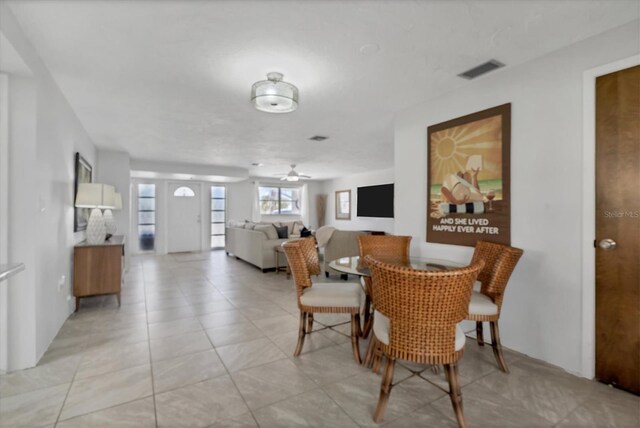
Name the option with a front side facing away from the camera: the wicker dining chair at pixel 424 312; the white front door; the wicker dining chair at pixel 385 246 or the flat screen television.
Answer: the wicker dining chair at pixel 424 312

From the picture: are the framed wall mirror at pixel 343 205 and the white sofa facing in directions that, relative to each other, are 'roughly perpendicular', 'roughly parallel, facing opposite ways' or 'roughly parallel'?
roughly parallel, facing opposite ways

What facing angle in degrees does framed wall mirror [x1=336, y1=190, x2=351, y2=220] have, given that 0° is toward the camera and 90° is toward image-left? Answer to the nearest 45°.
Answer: approximately 45°

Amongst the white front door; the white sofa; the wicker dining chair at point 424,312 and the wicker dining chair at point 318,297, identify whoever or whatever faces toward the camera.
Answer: the white front door

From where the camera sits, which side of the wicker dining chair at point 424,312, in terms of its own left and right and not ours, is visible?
back

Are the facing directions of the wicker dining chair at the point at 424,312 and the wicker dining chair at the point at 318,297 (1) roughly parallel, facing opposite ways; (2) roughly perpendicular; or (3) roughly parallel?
roughly perpendicular

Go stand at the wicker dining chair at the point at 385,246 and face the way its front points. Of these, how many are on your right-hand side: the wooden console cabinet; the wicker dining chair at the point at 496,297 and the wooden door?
1

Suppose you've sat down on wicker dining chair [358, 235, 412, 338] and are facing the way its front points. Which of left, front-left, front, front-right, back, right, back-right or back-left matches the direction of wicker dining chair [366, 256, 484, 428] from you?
front

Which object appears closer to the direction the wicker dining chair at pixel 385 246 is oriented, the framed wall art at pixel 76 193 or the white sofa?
the framed wall art

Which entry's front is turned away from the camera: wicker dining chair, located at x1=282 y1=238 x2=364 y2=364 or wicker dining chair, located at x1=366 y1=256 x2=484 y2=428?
wicker dining chair, located at x1=366 y1=256 x2=484 y2=428

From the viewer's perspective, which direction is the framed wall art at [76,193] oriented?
to the viewer's right

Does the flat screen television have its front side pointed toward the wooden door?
no

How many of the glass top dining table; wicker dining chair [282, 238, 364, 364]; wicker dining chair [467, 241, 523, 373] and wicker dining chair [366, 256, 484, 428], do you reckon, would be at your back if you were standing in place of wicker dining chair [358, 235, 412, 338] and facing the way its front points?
0

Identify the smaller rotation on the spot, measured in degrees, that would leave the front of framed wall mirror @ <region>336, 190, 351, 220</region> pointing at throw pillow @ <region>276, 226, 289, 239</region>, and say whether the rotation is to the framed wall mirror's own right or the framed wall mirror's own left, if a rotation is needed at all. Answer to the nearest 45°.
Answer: approximately 45° to the framed wall mirror's own left

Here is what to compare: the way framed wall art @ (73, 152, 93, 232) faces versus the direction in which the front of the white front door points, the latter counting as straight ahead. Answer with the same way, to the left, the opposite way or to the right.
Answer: to the left

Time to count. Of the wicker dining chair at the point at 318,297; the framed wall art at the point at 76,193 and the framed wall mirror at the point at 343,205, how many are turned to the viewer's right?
2

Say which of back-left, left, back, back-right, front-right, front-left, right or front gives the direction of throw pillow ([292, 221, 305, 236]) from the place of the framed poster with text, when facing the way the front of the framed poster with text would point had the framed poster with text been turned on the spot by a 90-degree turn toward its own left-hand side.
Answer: back

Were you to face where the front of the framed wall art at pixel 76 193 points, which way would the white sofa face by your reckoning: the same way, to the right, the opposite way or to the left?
the same way

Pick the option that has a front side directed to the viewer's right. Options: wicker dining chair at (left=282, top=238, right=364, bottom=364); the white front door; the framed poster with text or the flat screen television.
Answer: the wicker dining chair

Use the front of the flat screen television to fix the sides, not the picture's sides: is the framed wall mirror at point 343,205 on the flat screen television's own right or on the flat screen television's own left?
on the flat screen television's own right

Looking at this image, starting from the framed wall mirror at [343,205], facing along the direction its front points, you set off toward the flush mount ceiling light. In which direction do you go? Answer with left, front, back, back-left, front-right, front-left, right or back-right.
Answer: front-left

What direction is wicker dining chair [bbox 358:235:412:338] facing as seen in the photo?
toward the camera

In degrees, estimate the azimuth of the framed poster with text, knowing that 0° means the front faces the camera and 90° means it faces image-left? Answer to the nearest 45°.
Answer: approximately 45°
